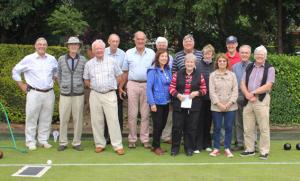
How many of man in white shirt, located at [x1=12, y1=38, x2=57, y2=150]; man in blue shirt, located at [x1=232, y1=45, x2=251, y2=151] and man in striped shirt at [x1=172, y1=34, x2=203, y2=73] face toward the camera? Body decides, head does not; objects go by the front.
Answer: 3

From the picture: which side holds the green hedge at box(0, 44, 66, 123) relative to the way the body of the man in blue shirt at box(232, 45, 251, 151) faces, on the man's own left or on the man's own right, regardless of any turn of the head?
on the man's own right

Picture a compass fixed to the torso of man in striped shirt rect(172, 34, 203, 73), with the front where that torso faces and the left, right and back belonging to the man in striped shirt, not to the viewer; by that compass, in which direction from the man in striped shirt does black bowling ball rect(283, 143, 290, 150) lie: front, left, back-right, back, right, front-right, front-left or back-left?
left

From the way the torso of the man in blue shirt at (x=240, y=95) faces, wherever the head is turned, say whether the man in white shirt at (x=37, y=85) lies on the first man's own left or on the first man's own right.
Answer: on the first man's own right

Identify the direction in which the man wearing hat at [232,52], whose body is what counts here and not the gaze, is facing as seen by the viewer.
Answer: toward the camera

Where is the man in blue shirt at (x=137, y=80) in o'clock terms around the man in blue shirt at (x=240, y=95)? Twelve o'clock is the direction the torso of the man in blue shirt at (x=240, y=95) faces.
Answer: the man in blue shirt at (x=137, y=80) is roughly at 3 o'clock from the man in blue shirt at (x=240, y=95).

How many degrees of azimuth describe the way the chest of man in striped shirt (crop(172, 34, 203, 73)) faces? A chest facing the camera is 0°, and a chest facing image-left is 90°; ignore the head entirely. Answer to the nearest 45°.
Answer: approximately 0°

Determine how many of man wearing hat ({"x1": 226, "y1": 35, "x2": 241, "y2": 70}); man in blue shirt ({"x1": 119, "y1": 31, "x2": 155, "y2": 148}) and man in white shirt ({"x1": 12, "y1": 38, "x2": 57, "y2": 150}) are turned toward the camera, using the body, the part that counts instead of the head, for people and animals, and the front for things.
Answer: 3

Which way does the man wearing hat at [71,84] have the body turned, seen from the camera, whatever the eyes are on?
toward the camera

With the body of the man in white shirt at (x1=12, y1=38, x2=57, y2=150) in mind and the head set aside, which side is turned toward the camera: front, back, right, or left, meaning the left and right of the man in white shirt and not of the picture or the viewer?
front

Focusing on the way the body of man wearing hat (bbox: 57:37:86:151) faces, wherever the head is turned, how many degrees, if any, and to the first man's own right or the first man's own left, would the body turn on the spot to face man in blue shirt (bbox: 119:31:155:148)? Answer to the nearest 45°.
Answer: approximately 90° to the first man's own left
